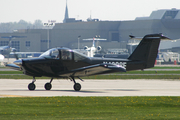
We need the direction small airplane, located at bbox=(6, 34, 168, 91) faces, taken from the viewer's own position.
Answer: facing the viewer and to the left of the viewer
